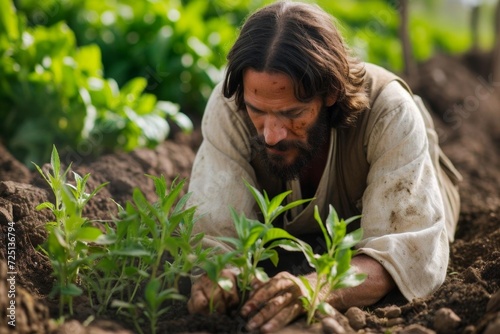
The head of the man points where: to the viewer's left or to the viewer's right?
to the viewer's left

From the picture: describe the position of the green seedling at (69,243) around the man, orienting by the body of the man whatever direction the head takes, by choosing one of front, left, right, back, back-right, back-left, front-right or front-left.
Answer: front

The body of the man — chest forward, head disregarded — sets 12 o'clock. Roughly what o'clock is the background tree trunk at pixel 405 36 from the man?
The background tree trunk is roughly at 5 o'clock from the man.

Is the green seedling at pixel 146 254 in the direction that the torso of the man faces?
yes

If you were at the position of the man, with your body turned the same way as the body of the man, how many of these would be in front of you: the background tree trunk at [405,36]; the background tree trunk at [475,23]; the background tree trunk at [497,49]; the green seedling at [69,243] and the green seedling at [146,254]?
2

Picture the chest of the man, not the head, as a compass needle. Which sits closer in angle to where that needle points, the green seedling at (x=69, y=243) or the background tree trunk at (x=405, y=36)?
the green seedling

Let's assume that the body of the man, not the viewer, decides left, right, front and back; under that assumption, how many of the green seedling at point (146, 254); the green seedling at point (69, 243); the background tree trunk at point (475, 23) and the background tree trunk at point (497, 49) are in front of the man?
2

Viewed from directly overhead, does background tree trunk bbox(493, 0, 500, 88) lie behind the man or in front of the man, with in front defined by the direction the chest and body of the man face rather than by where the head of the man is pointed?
behind

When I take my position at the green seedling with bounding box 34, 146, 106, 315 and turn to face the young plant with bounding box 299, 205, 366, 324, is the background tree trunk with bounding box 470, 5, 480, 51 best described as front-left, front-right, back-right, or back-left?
front-left

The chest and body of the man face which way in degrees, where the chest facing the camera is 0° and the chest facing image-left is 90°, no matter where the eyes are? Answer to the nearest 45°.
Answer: approximately 45°

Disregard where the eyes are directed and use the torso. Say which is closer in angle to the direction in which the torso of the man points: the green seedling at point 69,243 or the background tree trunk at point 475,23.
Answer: the green seedling

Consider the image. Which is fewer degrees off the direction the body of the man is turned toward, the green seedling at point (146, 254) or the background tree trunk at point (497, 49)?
the green seedling

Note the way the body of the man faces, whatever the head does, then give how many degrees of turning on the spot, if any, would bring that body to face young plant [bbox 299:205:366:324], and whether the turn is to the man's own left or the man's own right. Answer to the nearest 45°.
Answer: approximately 45° to the man's own left
